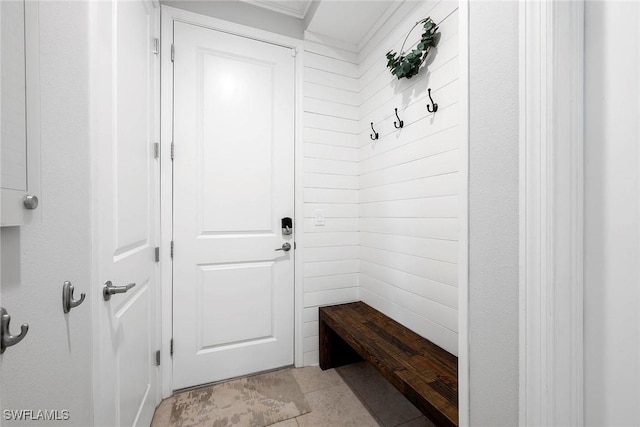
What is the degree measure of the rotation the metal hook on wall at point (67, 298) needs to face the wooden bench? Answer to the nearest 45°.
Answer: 0° — it already faces it

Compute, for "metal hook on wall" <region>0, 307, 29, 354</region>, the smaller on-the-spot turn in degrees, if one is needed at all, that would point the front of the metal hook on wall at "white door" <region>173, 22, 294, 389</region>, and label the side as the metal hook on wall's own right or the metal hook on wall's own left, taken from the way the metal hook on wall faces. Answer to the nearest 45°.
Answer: approximately 45° to the metal hook on wall's own left

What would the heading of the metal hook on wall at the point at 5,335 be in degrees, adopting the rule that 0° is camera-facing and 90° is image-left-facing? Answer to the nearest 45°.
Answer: approximately 270°

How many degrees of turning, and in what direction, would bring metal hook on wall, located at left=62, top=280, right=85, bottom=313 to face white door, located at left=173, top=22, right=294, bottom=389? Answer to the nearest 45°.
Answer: approximately 45° to its left

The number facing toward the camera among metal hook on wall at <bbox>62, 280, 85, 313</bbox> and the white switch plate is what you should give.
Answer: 1

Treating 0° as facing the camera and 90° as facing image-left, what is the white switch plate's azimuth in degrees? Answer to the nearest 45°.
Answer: approximately 0°

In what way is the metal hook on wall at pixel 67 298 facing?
to the viewer's right

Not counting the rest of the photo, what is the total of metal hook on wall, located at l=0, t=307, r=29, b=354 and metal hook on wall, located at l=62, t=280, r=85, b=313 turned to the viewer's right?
2

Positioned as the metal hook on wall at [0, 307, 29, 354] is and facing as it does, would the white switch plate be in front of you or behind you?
in front

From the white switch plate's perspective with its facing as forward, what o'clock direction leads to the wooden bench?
The wooden bench is roughly at 11 o'clock from the white switch plate.
